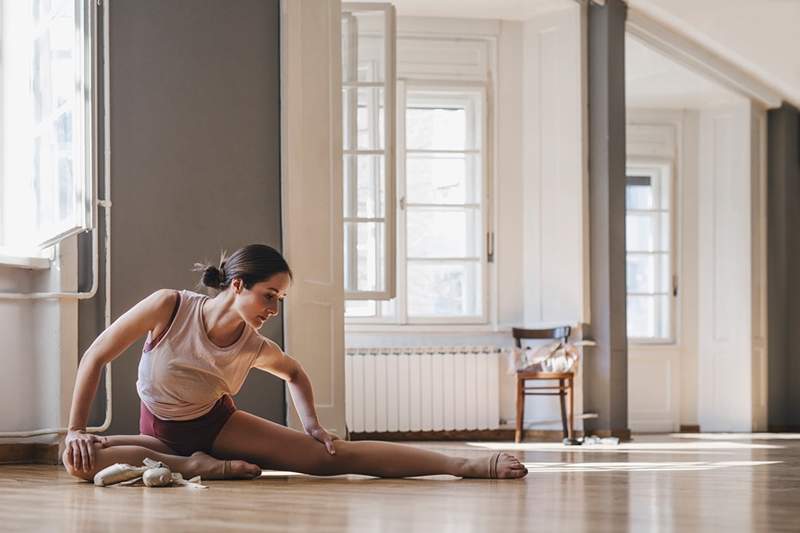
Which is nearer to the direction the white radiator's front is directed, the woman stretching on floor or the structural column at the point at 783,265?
the woman stretching on floor

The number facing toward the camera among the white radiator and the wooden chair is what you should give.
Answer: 2

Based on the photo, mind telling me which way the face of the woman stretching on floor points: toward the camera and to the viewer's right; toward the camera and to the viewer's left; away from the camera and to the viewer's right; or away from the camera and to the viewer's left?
toward the camera and to the viewer's right

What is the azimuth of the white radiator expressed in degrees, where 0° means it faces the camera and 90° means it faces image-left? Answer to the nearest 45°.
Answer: approximately 0°

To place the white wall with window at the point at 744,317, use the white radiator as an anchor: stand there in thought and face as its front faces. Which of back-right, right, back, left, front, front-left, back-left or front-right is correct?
back-left

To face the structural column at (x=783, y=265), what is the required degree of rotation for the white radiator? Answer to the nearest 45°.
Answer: approximately 135° to its left

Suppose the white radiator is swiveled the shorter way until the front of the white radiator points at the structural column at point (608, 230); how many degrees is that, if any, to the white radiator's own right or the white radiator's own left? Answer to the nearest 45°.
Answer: approximately 90° to the white radiator's own left
